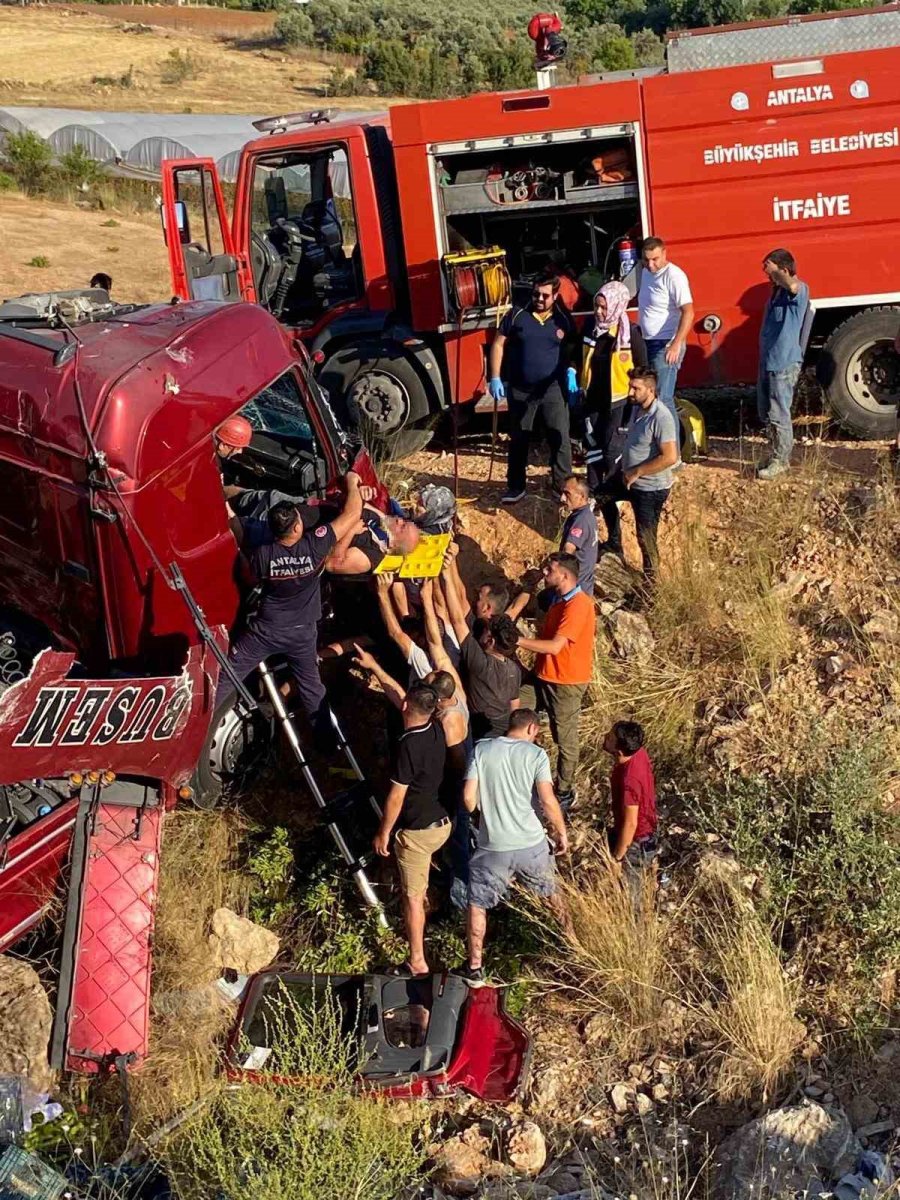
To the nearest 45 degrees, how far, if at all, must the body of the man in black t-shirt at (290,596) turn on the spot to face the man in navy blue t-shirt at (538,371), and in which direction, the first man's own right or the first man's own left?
approximately 45° to the first man's own right

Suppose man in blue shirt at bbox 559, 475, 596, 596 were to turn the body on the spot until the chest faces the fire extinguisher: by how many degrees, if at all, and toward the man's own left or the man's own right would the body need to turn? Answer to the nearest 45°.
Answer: approximately 90° to the man's own right

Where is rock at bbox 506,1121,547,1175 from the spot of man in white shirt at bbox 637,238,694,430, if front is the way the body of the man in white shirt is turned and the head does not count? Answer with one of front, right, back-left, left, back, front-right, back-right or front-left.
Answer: front-left

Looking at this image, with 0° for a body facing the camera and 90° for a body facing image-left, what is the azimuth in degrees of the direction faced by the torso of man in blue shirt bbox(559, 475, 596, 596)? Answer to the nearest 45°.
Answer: approximately 90°

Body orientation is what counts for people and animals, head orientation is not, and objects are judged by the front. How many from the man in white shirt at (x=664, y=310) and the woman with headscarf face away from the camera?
0

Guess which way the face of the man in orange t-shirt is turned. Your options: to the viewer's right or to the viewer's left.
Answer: to the viewer's left

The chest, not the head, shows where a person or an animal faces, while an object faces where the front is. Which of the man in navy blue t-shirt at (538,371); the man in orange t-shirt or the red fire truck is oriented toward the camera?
the man in navy blue t-shirt

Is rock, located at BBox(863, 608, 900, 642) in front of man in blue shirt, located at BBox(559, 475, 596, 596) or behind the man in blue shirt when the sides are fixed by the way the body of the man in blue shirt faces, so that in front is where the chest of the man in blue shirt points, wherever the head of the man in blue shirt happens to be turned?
behind

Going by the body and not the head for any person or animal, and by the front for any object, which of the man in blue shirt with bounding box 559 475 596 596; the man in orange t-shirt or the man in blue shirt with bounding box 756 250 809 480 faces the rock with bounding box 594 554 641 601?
the man in blue shirt with bounding box 756 250 809 480

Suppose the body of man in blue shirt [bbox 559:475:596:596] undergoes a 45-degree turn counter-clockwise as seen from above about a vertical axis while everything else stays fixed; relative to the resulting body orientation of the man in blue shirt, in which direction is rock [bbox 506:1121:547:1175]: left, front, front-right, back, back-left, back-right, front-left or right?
front-left

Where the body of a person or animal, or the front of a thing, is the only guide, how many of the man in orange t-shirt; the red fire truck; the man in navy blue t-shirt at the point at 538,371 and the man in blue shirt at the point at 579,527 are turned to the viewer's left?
3

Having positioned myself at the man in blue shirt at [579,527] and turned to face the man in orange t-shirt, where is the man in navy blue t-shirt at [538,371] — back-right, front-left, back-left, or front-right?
back-right

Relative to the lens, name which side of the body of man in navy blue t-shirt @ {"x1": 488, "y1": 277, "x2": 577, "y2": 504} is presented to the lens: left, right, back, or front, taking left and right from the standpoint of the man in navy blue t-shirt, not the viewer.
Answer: front

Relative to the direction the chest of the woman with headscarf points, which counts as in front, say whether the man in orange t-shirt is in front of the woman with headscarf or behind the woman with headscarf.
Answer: in front

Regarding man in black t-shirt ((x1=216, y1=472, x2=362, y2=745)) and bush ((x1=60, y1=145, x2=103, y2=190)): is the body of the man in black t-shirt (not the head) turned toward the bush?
yes

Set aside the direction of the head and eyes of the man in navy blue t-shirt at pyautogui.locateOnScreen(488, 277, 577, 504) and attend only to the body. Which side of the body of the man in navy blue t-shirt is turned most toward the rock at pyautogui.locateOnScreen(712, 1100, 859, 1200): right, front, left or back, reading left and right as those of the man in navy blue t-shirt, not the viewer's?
front

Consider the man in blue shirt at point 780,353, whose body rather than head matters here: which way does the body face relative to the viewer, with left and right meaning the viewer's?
facing the viewer and to the left of the viewer

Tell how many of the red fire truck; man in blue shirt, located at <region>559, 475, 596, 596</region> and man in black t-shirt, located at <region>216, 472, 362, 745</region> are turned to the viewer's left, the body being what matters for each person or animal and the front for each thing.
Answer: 2

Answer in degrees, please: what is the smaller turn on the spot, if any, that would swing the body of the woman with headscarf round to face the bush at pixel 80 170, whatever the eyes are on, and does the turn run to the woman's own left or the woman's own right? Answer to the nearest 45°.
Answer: approximately 90° to the woman's own right

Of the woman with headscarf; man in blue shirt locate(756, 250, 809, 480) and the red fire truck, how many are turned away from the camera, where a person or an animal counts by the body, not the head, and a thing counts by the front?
0
